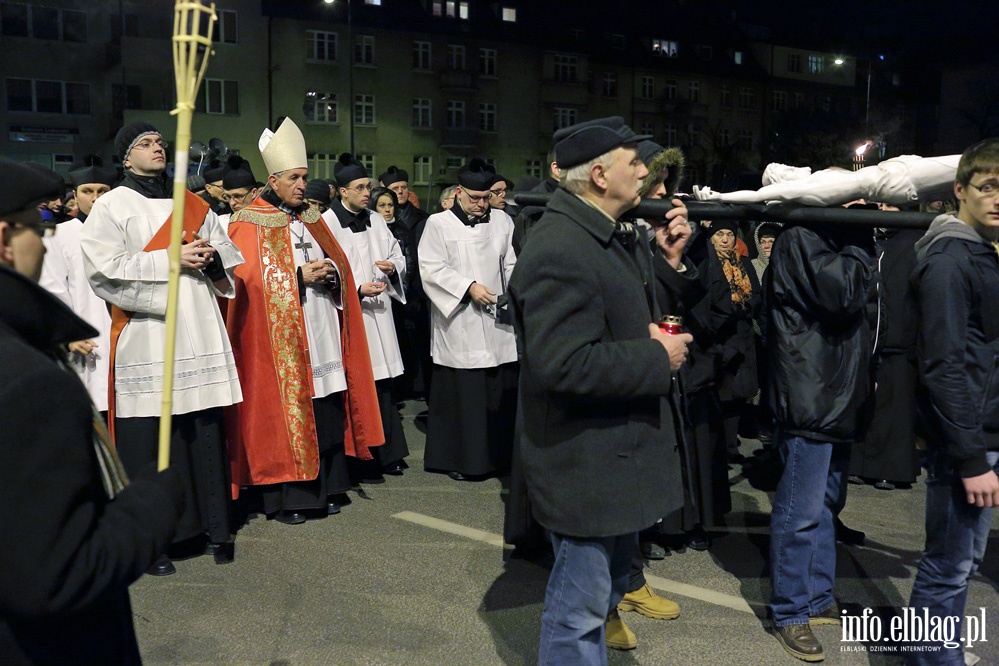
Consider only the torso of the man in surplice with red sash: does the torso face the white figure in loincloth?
yes

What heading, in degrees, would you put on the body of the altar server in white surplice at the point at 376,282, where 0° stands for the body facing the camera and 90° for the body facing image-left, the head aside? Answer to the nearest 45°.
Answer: approximately 315°

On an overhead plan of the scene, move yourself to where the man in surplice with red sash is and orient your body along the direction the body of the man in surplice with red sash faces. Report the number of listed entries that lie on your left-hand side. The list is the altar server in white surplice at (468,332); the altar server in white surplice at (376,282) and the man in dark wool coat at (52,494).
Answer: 2

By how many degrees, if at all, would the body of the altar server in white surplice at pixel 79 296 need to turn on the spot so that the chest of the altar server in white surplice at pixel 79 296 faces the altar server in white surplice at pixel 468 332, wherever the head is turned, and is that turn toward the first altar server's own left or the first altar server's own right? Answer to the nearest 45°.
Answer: approximately 45° to the first altar server's own left

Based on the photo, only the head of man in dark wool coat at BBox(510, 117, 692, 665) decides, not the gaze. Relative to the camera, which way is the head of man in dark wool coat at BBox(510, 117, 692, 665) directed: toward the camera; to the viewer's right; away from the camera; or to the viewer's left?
to the viewer's right

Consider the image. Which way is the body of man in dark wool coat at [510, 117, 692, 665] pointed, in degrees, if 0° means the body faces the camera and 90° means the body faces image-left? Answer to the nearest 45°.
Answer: approximately 270°

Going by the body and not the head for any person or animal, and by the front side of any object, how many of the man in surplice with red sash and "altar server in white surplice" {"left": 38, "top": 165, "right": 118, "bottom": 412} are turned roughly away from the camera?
0

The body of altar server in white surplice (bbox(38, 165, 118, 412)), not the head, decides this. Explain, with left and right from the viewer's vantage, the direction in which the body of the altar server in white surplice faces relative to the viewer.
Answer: facing the viewer and to the right of the viewer
